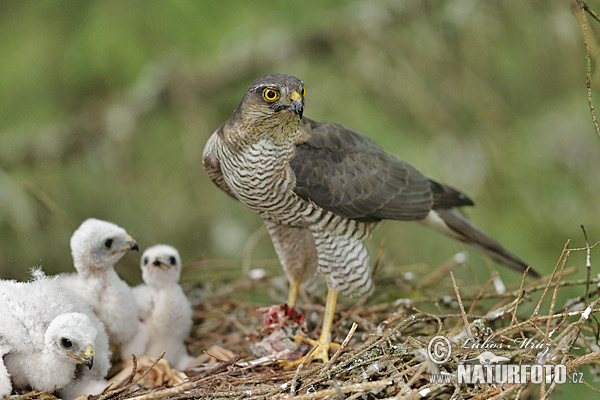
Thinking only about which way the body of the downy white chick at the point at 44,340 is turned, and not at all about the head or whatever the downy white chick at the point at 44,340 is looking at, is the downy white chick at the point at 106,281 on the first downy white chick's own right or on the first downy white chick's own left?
on the first downy white chick's own left

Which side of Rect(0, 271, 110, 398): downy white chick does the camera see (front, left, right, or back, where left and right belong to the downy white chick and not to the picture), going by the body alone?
right

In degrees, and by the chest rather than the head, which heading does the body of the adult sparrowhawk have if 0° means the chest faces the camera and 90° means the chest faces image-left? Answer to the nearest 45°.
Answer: approximately 45°

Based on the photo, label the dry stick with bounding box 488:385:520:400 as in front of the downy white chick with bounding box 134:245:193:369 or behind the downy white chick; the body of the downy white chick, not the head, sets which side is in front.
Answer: in front

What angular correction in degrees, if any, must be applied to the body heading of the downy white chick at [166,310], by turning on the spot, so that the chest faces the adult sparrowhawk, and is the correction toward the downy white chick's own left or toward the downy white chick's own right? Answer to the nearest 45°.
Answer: approximately 45° to the downy white chick's own left

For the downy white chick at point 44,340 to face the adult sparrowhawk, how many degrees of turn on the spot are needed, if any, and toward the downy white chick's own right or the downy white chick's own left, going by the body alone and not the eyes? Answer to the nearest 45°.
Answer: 0° — it already faces it

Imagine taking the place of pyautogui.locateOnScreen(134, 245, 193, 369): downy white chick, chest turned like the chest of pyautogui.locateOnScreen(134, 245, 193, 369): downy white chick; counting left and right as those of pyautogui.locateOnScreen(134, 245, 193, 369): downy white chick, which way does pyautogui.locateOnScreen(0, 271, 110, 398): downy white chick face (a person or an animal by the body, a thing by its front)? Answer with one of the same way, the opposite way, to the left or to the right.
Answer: to the left

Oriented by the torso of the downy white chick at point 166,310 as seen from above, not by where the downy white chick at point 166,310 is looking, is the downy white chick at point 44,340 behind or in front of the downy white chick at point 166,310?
in front

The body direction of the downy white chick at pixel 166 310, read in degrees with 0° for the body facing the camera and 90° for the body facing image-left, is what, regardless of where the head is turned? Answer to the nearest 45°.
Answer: approximately 0°

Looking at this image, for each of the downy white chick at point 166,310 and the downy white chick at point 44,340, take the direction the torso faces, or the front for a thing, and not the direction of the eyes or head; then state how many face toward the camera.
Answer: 1
